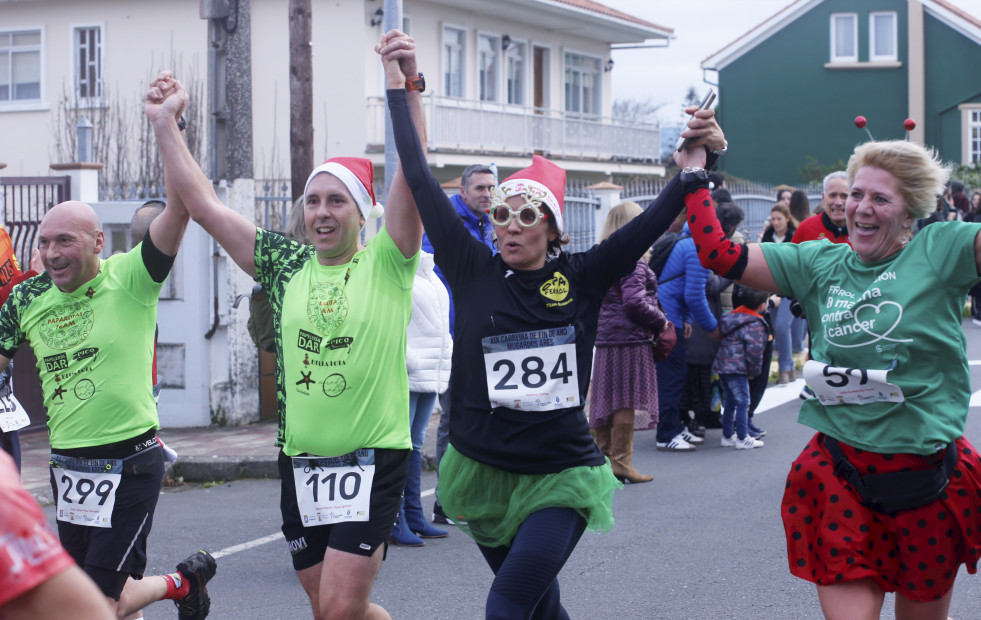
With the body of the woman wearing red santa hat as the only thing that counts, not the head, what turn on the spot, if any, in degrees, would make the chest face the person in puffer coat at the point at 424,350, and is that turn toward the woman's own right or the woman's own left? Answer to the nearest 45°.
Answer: approximately 180°

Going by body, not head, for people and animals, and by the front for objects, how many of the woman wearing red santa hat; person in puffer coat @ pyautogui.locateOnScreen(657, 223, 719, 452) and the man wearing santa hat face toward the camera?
2

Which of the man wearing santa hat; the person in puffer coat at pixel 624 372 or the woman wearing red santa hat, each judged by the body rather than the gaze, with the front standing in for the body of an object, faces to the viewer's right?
the person in puffer coat

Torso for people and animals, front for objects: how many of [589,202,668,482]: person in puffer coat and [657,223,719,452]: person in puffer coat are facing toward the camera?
0

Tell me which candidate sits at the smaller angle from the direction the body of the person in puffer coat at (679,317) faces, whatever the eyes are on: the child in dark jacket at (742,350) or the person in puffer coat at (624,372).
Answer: the child in dark jacket

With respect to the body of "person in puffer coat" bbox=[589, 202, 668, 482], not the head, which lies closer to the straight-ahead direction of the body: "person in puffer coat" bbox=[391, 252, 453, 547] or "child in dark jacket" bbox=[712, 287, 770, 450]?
the child in dark jacket

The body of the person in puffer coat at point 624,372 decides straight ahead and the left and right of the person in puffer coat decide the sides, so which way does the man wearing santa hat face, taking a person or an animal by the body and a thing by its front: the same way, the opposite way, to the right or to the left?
to the right

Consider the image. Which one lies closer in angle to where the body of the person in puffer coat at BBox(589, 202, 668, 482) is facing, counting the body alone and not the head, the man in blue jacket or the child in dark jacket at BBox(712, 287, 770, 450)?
the child in dark jacket
